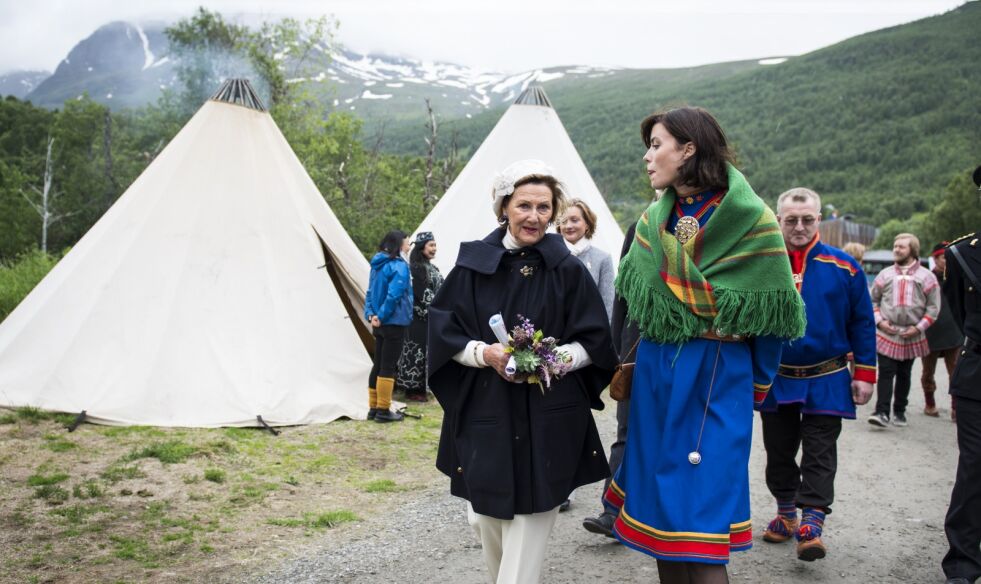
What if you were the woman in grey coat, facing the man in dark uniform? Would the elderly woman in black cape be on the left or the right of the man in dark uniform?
right

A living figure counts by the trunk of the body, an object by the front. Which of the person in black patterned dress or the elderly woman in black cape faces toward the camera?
the elderly woman in black cape

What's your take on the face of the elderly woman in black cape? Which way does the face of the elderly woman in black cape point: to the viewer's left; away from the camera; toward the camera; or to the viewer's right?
toward the camera

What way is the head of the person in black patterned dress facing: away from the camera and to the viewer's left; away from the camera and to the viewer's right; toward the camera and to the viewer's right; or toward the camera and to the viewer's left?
toward the camera and to the viewer's right

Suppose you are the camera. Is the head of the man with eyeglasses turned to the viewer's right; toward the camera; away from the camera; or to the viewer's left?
toward the camera

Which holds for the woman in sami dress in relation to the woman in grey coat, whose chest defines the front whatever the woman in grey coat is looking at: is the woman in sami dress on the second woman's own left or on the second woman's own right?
on the second woman's own left

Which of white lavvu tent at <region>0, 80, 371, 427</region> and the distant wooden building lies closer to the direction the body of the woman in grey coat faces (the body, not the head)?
the white lavvu tent

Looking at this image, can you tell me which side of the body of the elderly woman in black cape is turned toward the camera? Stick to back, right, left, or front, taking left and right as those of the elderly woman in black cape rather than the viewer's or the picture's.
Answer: front

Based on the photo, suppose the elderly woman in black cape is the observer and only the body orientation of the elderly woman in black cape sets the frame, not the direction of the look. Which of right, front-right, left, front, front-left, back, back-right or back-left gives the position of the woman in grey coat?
back

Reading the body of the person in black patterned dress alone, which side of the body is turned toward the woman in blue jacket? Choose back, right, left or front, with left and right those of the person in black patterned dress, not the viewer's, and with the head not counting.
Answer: right

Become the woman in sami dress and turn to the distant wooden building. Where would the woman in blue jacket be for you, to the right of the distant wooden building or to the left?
left
